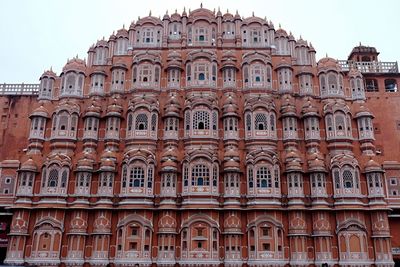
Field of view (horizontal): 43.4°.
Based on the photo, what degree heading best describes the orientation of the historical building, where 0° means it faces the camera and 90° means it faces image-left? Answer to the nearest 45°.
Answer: approximately 0°
